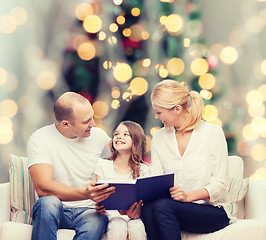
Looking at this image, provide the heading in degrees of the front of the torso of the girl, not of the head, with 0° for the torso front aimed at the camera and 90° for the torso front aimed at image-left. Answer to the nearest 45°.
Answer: approximately 0°

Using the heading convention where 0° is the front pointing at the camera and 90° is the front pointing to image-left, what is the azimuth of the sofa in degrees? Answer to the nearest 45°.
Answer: approximately 0°

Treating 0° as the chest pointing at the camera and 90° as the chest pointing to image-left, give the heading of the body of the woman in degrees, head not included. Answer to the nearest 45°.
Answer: approximately 45°

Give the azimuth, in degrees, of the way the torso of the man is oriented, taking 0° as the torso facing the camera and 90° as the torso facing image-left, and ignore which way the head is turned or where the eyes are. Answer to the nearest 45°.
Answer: approximately 315°
